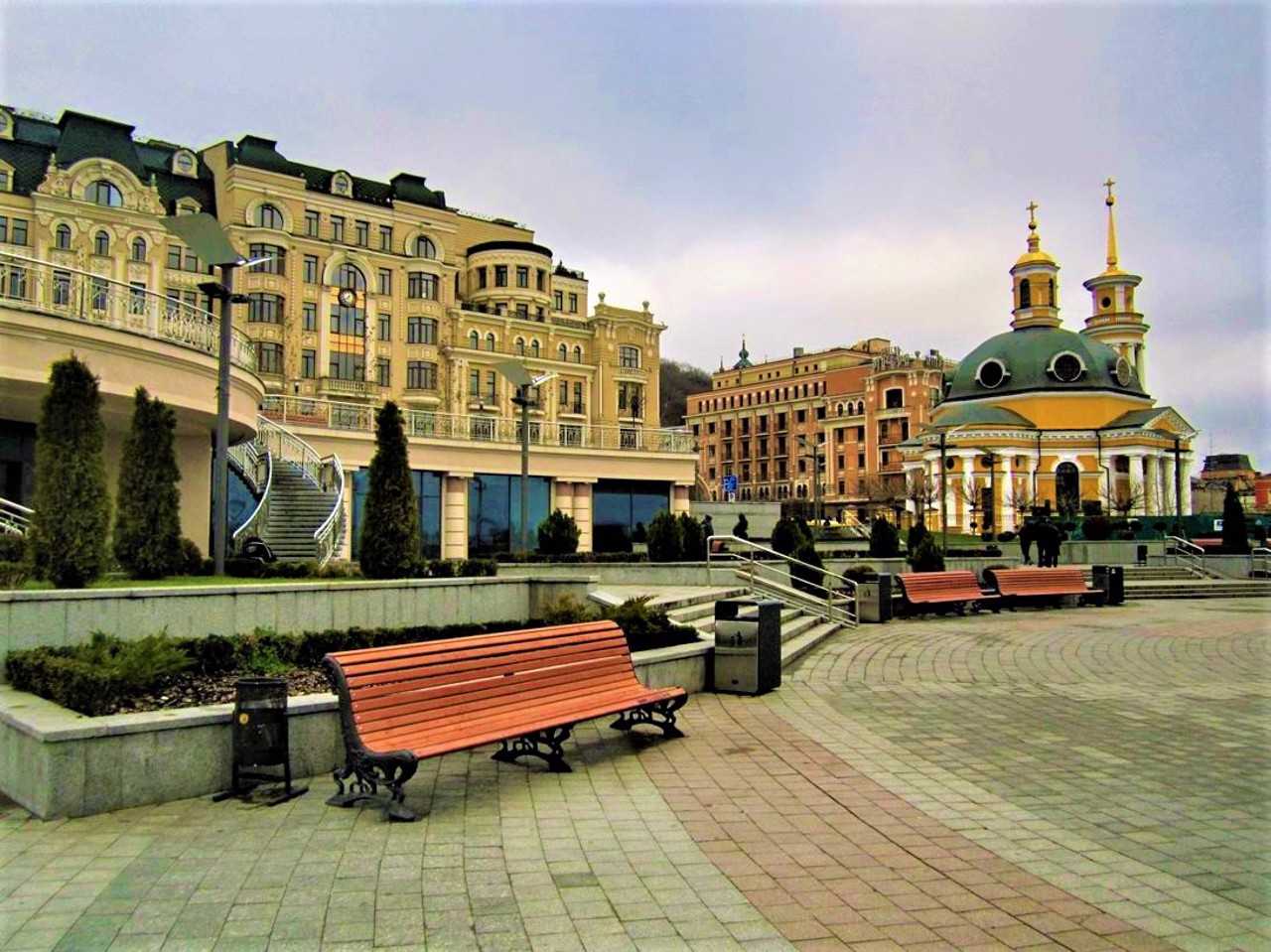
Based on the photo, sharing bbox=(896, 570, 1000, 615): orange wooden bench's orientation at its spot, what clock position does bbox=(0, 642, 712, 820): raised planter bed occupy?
The raised planter bed is roughly at 2 o'clock from the orange wooden bench.

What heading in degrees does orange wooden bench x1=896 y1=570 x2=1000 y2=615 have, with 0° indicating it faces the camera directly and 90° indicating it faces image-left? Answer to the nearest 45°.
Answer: approximately 315°

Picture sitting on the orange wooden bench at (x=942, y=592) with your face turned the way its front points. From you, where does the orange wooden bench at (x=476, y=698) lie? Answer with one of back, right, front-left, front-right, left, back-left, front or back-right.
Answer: front-right

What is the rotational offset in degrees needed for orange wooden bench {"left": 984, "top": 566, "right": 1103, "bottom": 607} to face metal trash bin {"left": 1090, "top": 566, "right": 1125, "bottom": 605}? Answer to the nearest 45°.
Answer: approximately 90° to its left

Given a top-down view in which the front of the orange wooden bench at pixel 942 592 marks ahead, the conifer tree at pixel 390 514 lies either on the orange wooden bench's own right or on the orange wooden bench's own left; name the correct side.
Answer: on the orange wooden bench's own right

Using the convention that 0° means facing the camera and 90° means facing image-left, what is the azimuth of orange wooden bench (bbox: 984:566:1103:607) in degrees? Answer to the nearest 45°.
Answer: approximately 315°

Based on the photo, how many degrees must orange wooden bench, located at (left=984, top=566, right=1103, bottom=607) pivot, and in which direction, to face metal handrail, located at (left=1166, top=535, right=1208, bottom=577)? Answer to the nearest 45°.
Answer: approximately 135° to its left

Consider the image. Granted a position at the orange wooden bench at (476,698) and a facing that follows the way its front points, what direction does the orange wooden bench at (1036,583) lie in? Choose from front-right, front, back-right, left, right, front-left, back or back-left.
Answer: left

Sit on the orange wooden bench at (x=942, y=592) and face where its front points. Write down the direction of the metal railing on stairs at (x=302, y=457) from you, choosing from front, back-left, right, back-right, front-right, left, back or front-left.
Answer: back-right

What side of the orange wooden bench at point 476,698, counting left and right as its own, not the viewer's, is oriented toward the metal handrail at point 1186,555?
left

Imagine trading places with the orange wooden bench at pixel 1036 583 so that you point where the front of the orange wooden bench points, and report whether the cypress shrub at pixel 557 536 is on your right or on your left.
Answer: on your right

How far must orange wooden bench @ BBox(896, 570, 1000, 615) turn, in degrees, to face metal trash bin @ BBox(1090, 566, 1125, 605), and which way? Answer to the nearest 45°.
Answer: approximately 90° to its left

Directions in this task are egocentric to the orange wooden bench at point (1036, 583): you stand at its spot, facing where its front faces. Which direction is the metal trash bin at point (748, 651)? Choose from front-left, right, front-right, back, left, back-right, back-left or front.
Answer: front-right

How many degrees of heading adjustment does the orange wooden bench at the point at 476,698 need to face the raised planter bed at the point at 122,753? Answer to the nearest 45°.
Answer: approximately 135° to its right

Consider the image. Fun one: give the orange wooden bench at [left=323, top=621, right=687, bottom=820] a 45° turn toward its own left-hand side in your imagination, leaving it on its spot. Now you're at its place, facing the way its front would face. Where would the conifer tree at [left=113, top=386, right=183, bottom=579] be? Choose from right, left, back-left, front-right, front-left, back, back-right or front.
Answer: back-left

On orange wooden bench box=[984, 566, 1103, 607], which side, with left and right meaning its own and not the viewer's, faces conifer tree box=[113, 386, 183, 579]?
right

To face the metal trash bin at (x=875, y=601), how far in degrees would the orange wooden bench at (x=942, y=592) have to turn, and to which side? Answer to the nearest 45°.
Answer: approximately 90° to its right
